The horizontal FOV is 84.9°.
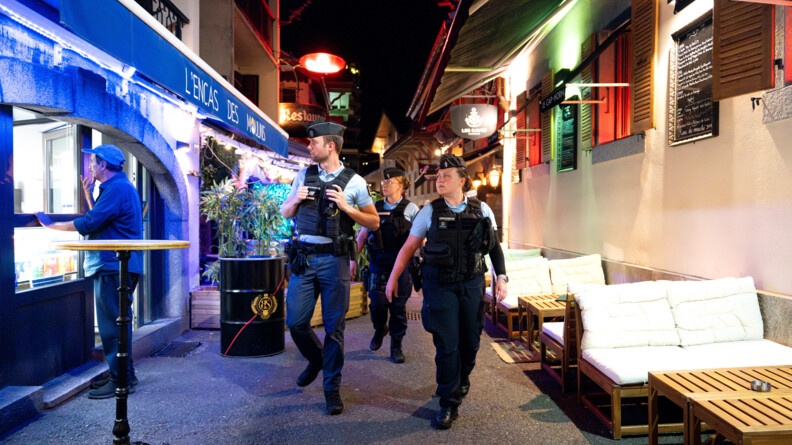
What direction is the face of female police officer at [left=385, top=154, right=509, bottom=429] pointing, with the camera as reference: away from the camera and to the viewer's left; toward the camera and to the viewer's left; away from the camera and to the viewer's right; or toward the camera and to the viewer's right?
toward the camera and to the viewer's left

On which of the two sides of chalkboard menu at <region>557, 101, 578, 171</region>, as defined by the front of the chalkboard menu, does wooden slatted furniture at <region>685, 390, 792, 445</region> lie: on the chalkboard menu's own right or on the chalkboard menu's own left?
on the chalkboard menu's own left

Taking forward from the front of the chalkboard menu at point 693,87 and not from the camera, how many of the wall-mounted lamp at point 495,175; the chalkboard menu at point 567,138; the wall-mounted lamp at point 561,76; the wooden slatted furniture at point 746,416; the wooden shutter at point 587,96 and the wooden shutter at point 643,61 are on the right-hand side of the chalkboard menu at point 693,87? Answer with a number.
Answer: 5

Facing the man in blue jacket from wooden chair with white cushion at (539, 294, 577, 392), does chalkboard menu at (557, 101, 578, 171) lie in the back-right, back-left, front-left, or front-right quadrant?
back-right

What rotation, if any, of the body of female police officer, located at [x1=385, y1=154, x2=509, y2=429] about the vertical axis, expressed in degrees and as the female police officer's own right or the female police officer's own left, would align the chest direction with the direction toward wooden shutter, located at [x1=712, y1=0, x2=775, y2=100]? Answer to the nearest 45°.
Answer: approximately 90° to the female police officer's own left

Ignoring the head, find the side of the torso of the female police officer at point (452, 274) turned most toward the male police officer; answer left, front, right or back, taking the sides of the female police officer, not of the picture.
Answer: right

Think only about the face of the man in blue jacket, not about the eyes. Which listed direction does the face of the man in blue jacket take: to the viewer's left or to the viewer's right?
to the viewer's left

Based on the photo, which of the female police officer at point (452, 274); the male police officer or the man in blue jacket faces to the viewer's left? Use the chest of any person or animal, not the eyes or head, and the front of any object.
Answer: the man in blue jacket

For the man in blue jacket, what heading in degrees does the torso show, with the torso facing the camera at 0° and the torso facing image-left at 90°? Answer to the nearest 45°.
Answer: approximately 90°

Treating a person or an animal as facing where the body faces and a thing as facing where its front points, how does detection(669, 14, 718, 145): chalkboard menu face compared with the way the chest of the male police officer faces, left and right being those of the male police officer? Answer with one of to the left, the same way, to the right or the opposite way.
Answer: to the right

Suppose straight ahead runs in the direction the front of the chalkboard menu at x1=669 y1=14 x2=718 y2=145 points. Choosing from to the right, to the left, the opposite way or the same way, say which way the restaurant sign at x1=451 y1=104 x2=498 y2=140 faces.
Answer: to the left

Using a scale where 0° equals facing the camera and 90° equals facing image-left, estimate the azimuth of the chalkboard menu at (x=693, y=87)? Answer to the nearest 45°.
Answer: approximately 45°

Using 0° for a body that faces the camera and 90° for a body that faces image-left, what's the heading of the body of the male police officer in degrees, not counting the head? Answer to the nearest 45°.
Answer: approximately 0°

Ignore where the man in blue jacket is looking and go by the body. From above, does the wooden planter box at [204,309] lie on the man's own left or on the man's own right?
on the man's own right
